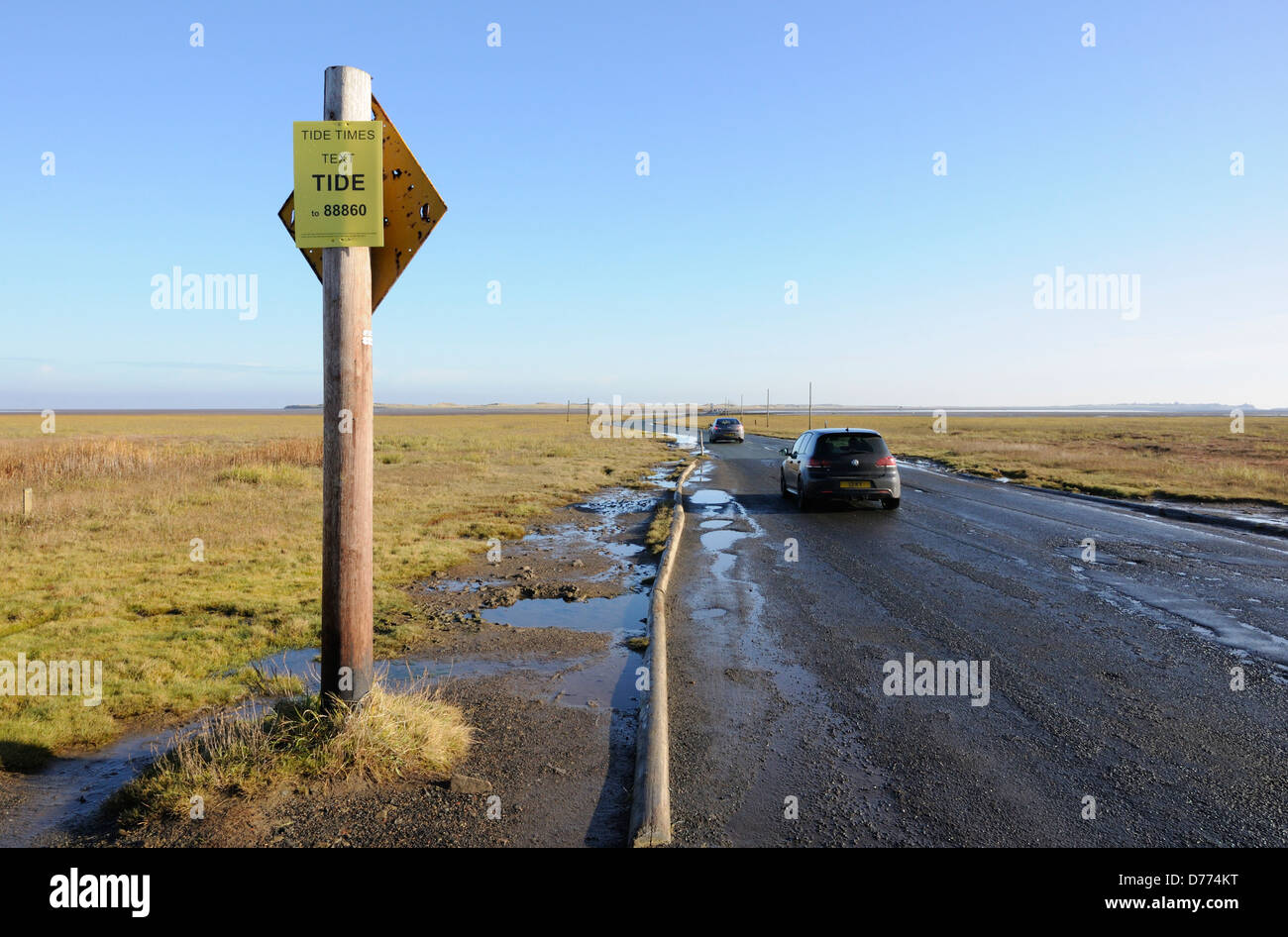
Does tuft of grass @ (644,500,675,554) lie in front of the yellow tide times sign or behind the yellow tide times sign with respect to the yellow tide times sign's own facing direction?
behind

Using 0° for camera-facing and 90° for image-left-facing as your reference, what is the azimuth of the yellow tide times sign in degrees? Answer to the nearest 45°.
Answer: approximately 0°

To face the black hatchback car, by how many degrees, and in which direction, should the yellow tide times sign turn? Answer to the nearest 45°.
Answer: approximately 135° to its left
